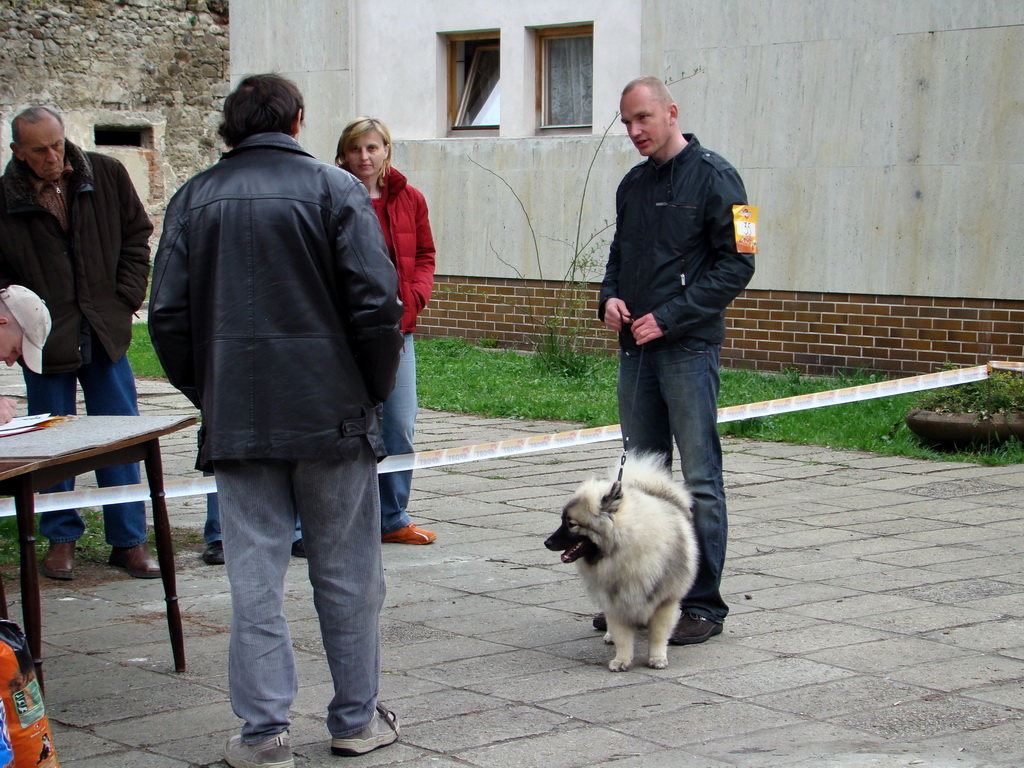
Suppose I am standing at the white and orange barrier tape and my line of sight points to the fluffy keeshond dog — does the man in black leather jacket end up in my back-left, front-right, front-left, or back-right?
front-right

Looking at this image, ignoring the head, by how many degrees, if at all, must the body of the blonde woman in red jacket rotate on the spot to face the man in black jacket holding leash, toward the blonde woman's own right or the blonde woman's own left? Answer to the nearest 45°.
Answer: approximately 45° to the blonde woman's own left

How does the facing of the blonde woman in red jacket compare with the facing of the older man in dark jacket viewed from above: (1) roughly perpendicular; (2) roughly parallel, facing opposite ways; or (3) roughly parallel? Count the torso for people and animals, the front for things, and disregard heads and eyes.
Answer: roughly parallel

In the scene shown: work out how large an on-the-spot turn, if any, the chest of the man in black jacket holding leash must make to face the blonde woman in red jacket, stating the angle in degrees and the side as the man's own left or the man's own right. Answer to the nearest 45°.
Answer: approximately 90° to the man's own right

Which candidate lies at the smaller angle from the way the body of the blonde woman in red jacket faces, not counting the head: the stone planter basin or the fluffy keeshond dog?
the fluffy keeshond dog

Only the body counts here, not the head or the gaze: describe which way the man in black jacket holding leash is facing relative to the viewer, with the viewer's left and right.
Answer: facing the viewer and to the left of the viewer

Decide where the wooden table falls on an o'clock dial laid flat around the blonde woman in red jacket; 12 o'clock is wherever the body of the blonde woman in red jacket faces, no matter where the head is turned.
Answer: The wooden table is roughly at 1 o'clock from the blonde woman in red jacket.

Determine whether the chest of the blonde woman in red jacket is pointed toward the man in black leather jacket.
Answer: yes

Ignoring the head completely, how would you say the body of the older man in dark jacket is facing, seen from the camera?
toward the camera

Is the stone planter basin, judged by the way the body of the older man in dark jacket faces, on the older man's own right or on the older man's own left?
on the older man's own left

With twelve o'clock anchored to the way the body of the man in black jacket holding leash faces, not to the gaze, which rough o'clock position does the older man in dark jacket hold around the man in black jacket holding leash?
The older man in dark jacket is roughly at 2 o'clock from the man in black jacket holding leash.

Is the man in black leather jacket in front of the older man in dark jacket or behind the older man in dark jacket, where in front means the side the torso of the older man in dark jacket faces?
in front

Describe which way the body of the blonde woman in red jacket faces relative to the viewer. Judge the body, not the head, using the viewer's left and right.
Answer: facing the viewer

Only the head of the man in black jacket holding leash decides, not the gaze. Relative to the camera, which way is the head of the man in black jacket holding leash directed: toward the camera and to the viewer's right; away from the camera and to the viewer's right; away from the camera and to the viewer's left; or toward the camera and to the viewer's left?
toward the camera and to the viewer's left
